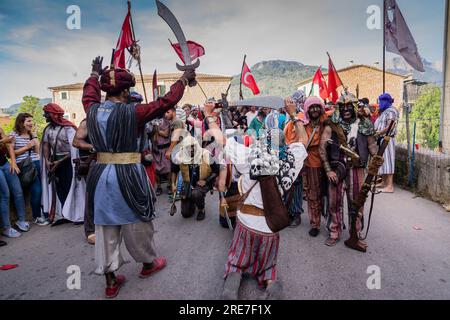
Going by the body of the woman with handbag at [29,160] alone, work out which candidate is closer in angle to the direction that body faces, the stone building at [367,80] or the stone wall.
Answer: the stone wall

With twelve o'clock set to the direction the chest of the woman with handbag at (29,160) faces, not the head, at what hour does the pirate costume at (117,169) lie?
The pirate costume is roughly at 1 o'clock from the woman with handbag.

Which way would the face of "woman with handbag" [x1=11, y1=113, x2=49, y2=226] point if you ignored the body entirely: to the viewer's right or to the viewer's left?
to the viewer's right

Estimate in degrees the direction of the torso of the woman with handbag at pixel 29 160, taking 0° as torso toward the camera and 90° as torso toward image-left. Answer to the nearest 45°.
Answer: approximately 315°

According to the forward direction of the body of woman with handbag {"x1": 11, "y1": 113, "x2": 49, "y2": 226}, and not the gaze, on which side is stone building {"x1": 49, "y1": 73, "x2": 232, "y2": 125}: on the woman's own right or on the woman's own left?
on the woman's own left
